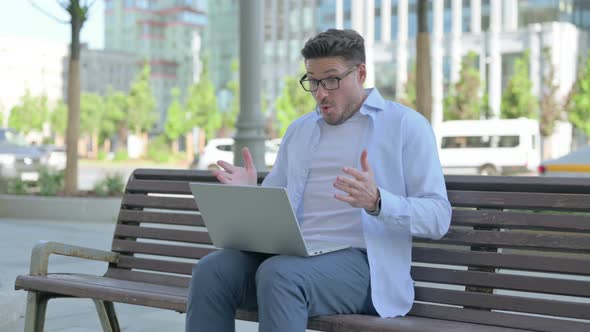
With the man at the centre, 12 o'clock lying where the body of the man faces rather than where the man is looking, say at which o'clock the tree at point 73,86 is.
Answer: The tree is roughly at 4 o'clock from the man.

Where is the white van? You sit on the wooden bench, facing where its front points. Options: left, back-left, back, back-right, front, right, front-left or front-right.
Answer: back-right

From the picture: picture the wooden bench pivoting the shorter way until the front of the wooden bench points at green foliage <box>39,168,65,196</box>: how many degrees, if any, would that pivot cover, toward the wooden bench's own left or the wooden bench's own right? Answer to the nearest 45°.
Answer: approximately 90° to the wooden bench's own right

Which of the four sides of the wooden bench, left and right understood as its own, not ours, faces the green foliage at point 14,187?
right

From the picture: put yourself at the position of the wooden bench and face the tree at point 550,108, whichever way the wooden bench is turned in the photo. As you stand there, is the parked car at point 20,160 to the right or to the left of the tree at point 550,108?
left

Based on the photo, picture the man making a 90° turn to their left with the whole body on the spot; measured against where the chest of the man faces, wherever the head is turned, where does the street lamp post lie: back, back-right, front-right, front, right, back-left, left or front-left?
back-left

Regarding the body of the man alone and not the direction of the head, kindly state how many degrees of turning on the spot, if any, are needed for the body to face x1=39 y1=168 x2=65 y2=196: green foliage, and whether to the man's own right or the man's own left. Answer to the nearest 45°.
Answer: approximately 135° to the man's own right
